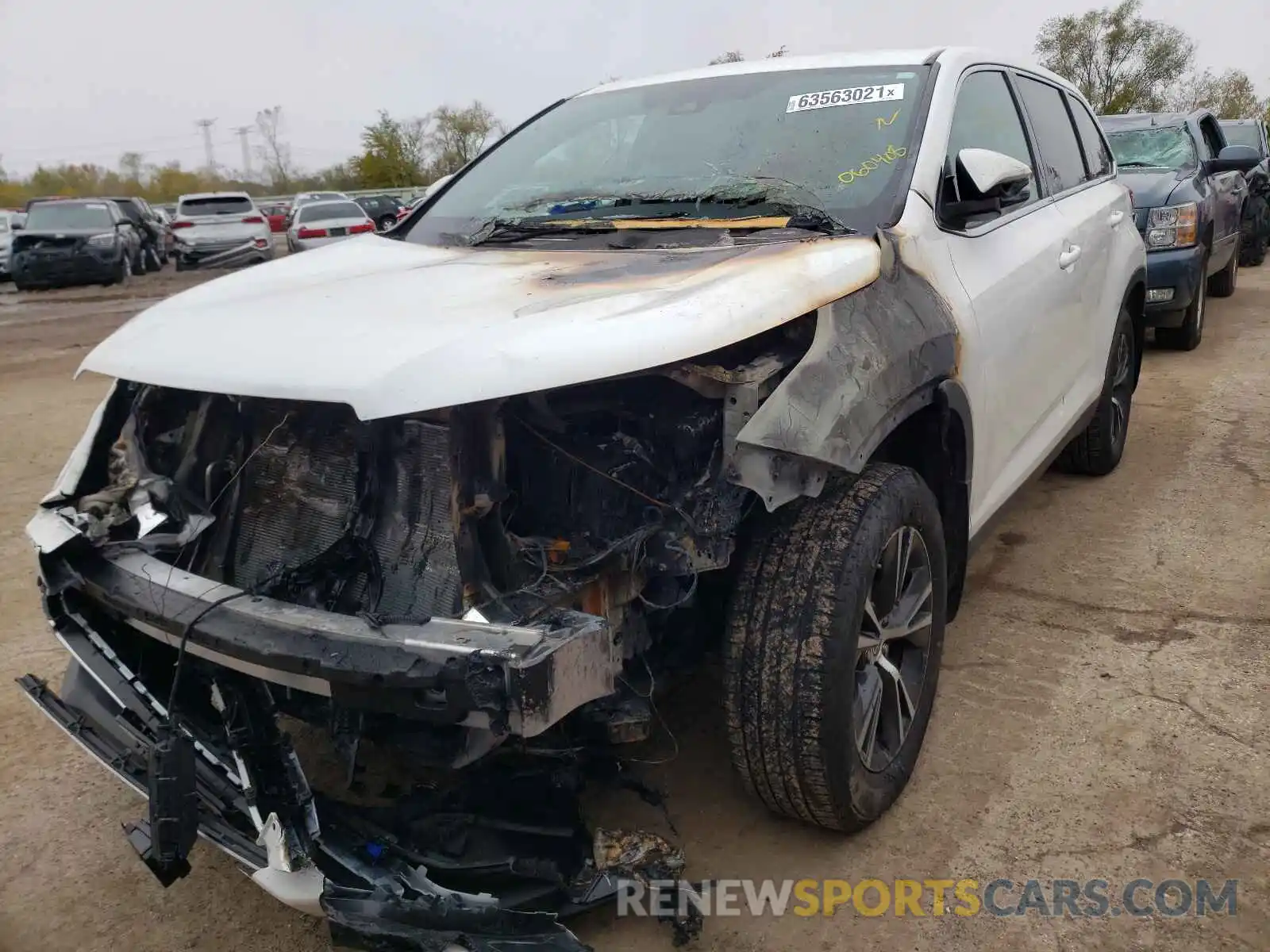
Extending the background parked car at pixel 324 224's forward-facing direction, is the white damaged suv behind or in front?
behind

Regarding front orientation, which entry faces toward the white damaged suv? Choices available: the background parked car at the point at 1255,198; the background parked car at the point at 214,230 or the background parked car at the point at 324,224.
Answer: the background parked car at the point at 1255,198

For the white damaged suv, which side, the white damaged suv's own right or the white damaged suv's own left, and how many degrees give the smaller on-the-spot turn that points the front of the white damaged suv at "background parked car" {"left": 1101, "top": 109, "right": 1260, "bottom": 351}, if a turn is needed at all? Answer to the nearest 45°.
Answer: approximately 180°

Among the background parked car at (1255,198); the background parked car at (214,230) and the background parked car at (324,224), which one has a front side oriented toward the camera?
the background parked car at (1255,198)

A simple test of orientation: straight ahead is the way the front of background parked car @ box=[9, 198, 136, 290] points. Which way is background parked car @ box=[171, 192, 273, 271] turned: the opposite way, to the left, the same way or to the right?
the opposite way

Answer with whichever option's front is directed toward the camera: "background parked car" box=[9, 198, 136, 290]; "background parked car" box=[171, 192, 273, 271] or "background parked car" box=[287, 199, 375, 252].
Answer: "background parked car" box=[9, 198, 136, 290]

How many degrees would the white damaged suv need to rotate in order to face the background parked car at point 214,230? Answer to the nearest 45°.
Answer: approximately 135° to its right

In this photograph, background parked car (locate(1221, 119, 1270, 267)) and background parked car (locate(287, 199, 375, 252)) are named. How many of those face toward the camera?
1

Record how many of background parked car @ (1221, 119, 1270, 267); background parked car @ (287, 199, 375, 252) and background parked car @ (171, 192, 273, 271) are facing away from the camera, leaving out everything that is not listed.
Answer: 2

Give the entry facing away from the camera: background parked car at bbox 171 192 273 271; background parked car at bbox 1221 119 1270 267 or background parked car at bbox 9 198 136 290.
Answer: background parked car at bbox 171 192 273 271

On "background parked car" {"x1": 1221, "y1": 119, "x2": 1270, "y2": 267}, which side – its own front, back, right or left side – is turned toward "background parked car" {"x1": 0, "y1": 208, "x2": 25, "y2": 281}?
right

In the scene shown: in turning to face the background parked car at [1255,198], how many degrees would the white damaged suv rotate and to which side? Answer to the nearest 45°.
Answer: approximately 180°

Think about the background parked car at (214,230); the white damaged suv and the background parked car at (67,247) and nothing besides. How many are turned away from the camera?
1

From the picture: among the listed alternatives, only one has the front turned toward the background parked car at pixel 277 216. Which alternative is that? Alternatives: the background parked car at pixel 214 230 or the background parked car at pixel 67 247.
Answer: the background parked car at pixel 214 230

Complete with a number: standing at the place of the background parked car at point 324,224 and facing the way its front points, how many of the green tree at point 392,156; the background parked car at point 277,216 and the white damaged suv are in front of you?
2

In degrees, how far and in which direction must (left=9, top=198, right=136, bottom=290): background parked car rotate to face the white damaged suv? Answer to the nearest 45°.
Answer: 0° — it already faces it
